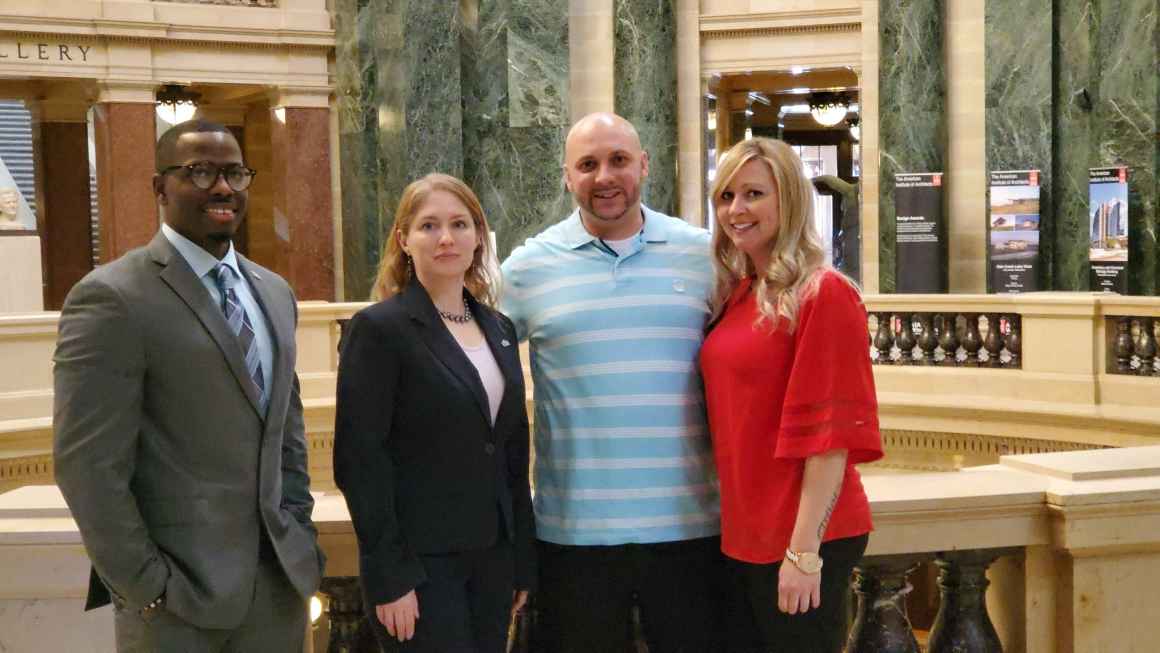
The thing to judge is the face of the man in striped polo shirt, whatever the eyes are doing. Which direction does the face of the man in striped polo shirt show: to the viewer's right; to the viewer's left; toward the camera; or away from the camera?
toward the camera

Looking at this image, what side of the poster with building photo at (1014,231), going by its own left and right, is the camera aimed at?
front

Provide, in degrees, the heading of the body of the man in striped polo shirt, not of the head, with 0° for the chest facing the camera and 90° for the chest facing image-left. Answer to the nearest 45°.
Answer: approximately 0°

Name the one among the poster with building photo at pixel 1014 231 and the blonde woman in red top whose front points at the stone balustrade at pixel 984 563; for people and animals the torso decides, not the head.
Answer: the poster with building photo

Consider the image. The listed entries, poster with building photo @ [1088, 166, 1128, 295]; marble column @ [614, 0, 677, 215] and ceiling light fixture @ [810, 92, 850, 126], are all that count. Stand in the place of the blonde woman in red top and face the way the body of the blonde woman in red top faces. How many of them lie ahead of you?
0

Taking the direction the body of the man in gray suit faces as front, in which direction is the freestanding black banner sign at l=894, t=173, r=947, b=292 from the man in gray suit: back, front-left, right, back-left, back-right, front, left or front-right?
left

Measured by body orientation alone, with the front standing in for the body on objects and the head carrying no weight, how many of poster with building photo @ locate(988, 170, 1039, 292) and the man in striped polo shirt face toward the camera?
2

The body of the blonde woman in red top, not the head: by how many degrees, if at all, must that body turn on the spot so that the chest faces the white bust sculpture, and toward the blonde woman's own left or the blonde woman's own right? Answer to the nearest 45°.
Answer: approximately 90° to the blonde woman's own right

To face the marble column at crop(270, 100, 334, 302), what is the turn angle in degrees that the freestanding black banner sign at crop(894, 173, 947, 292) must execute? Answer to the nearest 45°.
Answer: approximately 90° to its right

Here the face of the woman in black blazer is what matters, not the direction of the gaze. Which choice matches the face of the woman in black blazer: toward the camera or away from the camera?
toward the camera

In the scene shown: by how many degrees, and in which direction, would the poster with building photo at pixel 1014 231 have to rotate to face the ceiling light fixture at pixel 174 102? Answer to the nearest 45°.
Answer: approximately 90° to its right

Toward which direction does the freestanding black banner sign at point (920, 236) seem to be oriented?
toward the camera

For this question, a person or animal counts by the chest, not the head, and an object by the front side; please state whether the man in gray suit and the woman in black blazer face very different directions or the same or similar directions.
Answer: same or similar directions
